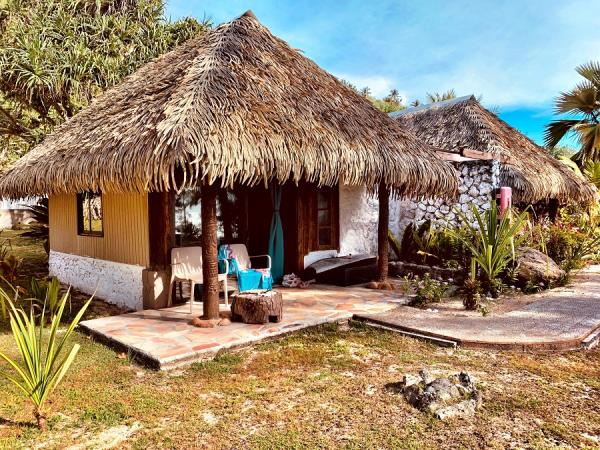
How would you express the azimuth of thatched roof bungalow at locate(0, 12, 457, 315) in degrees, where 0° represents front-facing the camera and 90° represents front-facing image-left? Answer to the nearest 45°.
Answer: approximately 315°

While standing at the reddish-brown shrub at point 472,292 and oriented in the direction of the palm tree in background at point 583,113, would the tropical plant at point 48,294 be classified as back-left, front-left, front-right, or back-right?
back-left

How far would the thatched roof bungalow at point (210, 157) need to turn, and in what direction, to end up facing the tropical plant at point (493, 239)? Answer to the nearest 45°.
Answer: approximately 45° to its left

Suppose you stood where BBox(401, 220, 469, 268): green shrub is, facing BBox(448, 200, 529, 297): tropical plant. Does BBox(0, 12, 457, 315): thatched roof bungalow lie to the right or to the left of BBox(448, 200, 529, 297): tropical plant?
right

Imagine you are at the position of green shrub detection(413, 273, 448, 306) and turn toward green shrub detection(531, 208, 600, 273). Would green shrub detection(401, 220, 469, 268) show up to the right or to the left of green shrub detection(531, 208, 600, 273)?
left

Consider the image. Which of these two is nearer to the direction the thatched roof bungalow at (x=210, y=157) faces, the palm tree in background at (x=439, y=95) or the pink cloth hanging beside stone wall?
the pink cloth hanging beside stone wall

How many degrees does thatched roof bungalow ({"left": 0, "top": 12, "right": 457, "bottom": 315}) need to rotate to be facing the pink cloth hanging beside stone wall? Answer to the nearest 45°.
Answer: approximately 45° to its left

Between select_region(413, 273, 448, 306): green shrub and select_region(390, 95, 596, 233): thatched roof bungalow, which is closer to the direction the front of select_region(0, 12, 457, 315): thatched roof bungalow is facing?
the green shrub
